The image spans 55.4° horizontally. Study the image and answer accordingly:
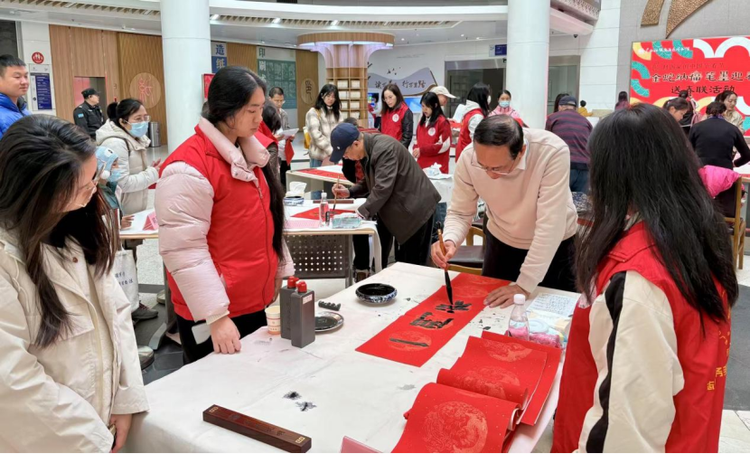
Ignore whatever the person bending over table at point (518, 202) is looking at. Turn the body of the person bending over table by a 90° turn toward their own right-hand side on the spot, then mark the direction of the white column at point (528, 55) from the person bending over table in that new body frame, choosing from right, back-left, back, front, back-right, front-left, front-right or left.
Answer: front-right

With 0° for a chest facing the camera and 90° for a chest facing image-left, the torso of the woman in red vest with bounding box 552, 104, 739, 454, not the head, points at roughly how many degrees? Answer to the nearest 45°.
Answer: approximately 135°

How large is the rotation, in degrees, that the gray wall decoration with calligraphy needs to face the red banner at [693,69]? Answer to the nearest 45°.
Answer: approximately 45° to its left

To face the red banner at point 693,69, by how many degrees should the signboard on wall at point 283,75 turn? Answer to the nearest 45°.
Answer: approximately 45° to its left

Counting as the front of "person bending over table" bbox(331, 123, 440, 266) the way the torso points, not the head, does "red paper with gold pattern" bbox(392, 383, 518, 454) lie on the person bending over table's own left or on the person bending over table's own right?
on the person bending over table's own left

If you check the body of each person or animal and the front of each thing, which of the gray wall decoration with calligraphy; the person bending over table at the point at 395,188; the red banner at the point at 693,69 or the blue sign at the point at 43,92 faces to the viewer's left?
the person bending over table

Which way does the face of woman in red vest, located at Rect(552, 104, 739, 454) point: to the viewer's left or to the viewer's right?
to the viewer's left
